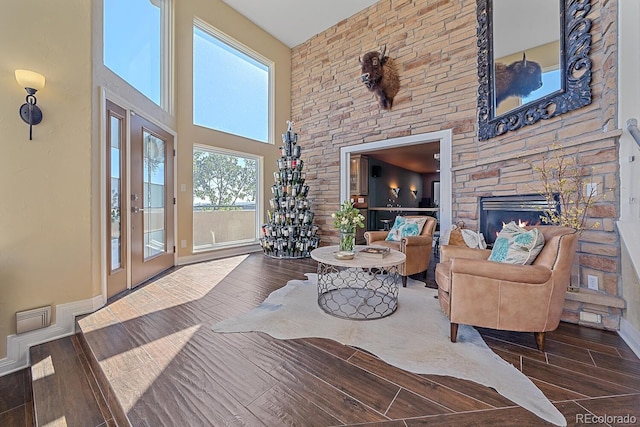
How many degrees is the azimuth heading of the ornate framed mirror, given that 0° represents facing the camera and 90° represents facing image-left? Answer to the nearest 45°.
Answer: approximately 45°

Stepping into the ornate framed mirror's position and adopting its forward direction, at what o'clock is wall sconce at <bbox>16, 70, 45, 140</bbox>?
The wall sconce is roughly at 12 o'clock from the ornate framed mirror.

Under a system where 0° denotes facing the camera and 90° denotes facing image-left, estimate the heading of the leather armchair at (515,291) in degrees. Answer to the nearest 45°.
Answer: approximately 90°

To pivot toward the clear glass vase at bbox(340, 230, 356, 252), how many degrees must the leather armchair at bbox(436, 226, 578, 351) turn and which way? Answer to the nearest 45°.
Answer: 0° — it already faces it

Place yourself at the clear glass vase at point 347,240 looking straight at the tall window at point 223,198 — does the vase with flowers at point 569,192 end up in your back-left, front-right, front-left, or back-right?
back-right

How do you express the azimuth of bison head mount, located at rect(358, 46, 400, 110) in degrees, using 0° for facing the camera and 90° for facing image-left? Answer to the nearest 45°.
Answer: approximately 45°
